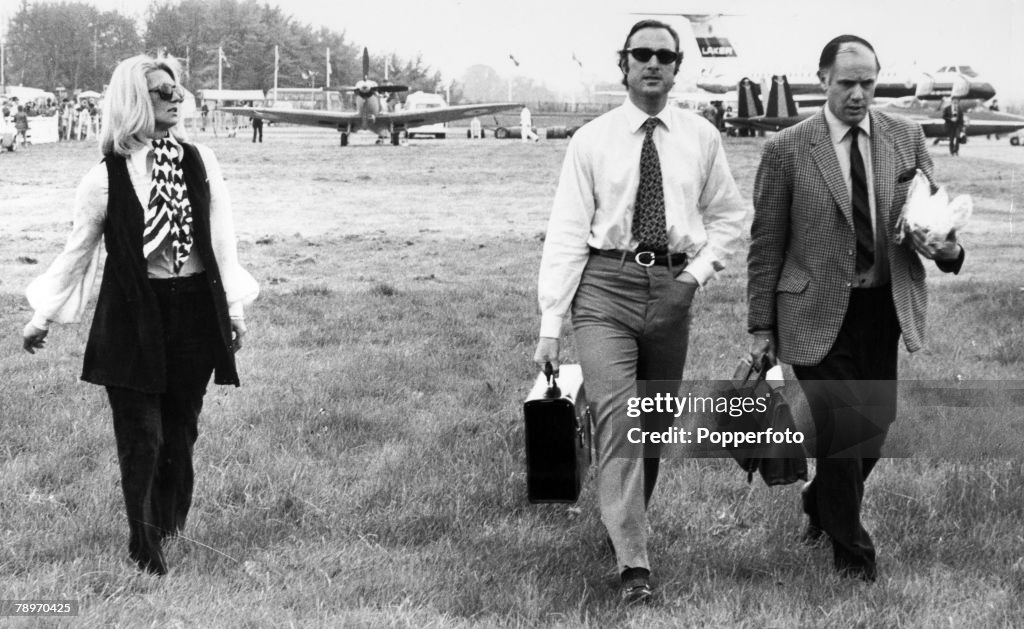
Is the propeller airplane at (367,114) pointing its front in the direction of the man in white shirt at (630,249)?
yes

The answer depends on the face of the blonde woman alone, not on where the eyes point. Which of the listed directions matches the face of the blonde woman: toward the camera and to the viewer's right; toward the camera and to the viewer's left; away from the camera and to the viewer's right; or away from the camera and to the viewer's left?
toward the camera and to the viewer's right

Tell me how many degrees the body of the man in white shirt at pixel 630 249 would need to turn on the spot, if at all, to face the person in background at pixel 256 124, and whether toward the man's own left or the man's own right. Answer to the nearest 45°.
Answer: approximately 135° to the man's own right

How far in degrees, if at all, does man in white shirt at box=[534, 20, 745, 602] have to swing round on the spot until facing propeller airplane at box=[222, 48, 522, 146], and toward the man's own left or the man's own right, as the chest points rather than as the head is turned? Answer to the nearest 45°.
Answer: approximately 180°

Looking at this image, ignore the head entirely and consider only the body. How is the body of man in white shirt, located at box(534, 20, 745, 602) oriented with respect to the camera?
toward the camera

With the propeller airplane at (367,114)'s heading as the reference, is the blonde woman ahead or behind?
ahead

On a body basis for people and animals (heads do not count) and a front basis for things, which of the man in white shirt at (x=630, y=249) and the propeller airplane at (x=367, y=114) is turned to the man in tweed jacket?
the propeller airplane

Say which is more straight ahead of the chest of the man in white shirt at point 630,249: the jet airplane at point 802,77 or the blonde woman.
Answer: the blonde woman

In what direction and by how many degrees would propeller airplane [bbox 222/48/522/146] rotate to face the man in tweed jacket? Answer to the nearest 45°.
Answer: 0° — it already faces them
